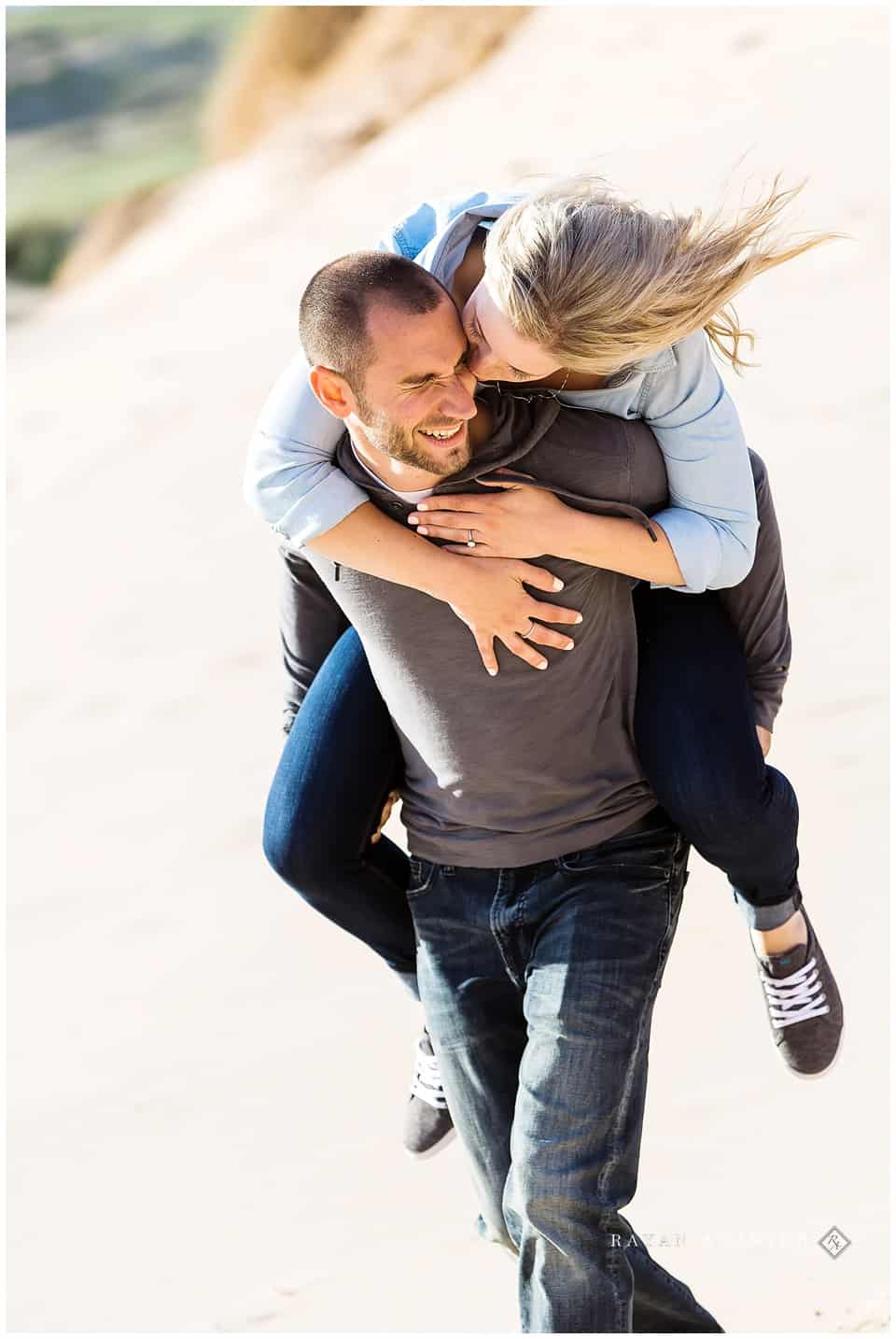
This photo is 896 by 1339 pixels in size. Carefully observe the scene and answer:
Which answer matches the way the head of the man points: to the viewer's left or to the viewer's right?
to the viewer's right

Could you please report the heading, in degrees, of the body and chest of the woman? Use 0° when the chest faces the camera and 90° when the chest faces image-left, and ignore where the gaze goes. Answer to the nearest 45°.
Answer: approximately 0°
